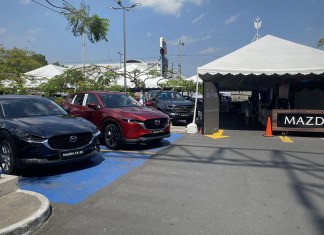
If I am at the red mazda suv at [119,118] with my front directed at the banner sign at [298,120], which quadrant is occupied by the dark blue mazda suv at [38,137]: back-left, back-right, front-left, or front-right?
back-right

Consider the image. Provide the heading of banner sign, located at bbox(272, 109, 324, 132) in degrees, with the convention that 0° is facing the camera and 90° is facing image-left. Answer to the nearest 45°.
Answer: approximately 0°

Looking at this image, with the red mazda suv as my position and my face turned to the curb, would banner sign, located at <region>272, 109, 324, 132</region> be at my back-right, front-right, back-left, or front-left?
back-left

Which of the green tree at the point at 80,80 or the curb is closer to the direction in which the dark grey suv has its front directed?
the curb

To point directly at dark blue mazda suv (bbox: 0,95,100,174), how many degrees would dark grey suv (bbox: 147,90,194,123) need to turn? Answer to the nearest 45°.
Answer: approximately 45° to its right

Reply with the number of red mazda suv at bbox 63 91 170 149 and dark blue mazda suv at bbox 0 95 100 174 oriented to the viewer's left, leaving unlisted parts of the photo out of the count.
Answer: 0

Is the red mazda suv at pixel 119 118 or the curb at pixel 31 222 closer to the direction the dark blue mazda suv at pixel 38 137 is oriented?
the curb

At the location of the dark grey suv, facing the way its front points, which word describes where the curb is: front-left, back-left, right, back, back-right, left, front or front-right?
front-right

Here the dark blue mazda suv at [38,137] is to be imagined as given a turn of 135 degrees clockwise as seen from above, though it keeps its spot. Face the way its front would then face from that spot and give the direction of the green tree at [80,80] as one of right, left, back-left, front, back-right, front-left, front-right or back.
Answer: right

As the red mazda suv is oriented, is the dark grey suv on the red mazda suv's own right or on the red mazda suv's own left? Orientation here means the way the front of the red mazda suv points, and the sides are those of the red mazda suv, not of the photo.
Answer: on the red mazda suv's own left

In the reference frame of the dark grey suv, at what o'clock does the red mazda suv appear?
The red mazda suv is roughly at 2 o'clock from the dark grey suv.

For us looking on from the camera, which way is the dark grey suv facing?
facing the viewer and to the right of the viewer

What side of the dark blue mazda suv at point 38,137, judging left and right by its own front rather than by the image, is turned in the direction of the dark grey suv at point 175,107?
left

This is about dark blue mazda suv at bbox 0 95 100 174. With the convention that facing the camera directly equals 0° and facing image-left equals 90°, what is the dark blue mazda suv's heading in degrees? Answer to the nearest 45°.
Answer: approximately 315°

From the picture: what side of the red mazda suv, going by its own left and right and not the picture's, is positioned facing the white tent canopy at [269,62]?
left
